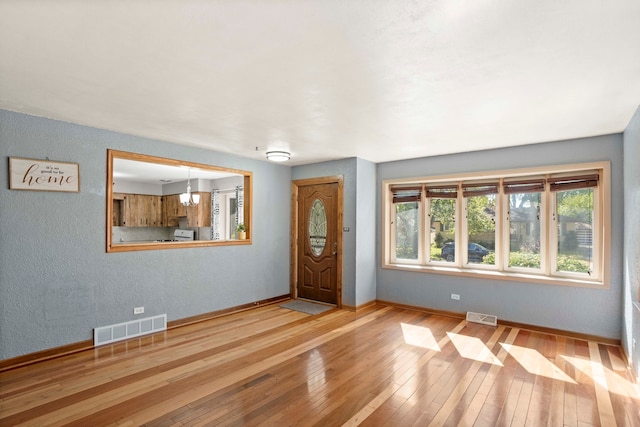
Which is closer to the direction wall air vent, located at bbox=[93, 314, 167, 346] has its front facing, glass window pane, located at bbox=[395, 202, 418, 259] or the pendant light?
the glass window pane

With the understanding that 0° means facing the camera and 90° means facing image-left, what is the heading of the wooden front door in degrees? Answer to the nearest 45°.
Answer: approximately 45°

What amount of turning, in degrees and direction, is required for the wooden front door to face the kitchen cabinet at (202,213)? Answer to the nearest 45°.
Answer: approximately 90° to its right

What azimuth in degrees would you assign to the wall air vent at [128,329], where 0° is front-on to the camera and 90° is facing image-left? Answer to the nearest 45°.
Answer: approximately 315°

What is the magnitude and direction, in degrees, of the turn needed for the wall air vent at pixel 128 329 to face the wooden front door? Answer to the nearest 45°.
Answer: approximately 45° to its left

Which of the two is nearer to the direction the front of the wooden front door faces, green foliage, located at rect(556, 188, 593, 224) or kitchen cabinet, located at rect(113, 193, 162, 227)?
the kitchen cabinet
